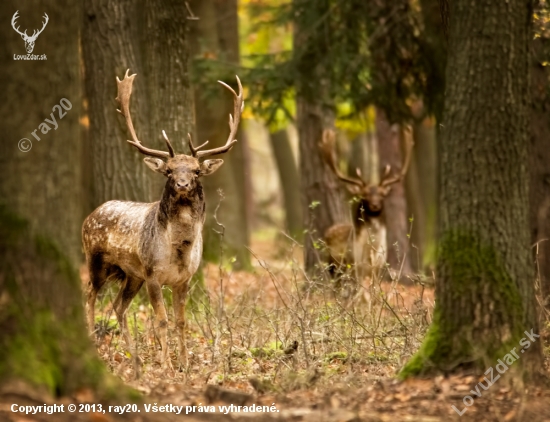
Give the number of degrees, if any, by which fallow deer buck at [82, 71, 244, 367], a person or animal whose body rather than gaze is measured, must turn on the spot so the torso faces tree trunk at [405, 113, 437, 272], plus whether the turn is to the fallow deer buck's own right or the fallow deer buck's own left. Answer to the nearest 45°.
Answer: approximately 90° to the fallow deer buck's own left

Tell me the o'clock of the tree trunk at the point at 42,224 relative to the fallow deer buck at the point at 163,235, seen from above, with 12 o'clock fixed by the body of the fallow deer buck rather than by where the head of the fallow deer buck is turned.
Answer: The tree trunk is roughly at 2 o'clock from the fallow deer buck.

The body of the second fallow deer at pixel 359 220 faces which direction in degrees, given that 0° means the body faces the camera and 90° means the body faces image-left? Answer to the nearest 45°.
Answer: approximately 315°

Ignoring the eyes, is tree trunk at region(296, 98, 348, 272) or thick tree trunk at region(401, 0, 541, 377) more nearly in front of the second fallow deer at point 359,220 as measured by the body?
the thick tree trunk

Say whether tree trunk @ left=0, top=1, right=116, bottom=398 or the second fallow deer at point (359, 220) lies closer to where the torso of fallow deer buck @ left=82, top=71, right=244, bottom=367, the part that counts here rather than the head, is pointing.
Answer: the tree trunk

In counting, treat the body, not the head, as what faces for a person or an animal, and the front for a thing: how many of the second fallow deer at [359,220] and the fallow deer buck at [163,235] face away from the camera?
0

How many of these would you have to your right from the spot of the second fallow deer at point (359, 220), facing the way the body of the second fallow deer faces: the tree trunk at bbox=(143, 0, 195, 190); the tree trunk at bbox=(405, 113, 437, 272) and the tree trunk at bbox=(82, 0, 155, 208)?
2

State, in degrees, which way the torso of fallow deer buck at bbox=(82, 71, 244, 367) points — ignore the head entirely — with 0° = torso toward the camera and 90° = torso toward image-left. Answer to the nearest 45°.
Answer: approximately 315°

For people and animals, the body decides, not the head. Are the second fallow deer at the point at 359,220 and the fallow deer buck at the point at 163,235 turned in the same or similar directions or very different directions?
same or similar directions

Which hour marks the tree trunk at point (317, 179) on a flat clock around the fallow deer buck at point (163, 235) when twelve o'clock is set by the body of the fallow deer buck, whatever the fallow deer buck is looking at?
The tree trunk is roughly at 8 o'clock from the fallow deer buck.
